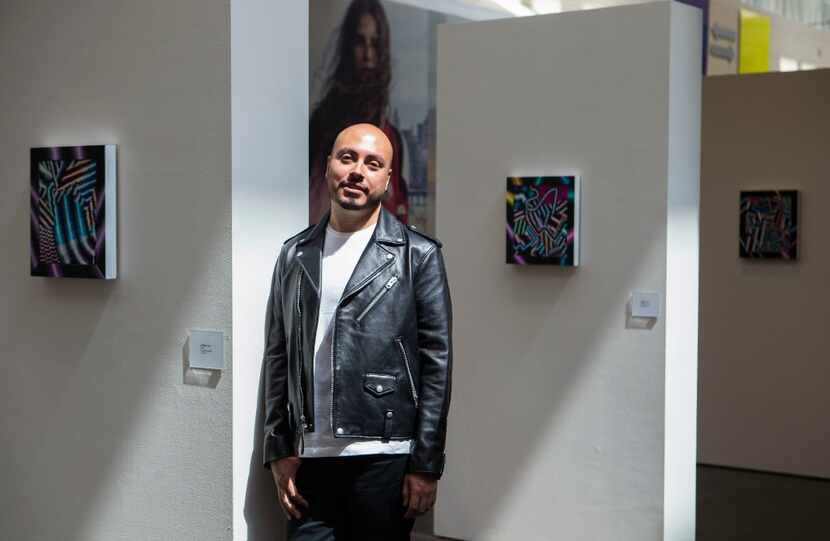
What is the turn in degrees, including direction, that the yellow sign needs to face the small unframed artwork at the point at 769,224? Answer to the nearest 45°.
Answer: approximately 45° to its right

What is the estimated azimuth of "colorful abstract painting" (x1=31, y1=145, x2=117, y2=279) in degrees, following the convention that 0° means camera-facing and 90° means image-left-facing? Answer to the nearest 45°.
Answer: approximately 45°

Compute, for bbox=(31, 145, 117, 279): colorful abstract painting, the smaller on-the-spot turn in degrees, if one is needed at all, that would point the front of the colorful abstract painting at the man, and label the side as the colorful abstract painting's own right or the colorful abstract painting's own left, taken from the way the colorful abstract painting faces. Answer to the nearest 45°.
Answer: approximately 90° to the colorful abstract painting's own left

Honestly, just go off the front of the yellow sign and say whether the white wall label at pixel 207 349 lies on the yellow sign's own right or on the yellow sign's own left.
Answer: on the yellow sign's own right

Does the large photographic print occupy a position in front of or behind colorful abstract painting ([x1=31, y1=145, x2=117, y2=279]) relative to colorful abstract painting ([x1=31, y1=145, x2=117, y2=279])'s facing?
behind
